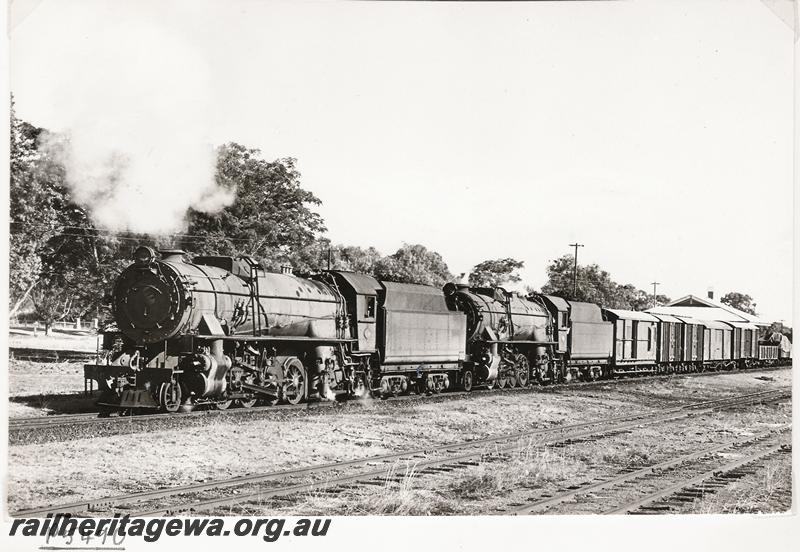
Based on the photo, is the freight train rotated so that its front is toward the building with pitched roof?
no

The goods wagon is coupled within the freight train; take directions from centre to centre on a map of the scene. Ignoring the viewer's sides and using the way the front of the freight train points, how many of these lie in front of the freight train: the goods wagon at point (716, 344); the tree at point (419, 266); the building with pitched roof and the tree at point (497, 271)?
0

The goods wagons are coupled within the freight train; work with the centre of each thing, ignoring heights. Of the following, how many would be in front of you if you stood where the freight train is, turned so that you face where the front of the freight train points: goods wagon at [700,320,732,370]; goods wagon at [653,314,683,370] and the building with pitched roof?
0

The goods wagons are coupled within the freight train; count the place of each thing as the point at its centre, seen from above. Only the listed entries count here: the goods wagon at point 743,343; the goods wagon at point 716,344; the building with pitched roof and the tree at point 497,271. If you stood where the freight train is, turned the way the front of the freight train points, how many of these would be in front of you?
0

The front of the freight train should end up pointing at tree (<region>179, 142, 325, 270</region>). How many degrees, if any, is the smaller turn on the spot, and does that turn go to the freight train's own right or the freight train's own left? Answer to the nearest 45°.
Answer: approximately 135° to the freight train's own right

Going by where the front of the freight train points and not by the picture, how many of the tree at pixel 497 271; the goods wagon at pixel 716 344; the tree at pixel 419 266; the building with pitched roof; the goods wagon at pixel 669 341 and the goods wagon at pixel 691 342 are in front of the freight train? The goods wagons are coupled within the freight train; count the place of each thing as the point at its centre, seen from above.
0

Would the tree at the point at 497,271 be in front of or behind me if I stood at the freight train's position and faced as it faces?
behind

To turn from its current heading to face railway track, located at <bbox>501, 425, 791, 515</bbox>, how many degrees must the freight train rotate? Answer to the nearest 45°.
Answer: approximately 90° to its left

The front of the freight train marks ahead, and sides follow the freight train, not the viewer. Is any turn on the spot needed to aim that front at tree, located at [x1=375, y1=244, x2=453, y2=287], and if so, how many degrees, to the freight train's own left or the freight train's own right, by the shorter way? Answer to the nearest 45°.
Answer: approximately 135° to the freight train's own right

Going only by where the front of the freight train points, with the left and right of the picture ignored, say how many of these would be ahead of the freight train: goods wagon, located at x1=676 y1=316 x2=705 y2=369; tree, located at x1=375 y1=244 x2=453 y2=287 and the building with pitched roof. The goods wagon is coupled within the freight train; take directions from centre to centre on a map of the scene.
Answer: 0

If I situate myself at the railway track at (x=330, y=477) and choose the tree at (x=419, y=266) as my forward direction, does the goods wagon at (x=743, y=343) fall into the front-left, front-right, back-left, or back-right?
front-right

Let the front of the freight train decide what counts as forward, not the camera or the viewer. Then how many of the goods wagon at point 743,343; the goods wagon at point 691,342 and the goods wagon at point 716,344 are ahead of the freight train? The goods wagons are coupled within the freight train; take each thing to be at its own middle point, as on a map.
0

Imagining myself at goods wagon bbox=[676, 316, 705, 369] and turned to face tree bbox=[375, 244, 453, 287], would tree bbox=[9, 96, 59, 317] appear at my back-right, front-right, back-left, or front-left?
front-left
